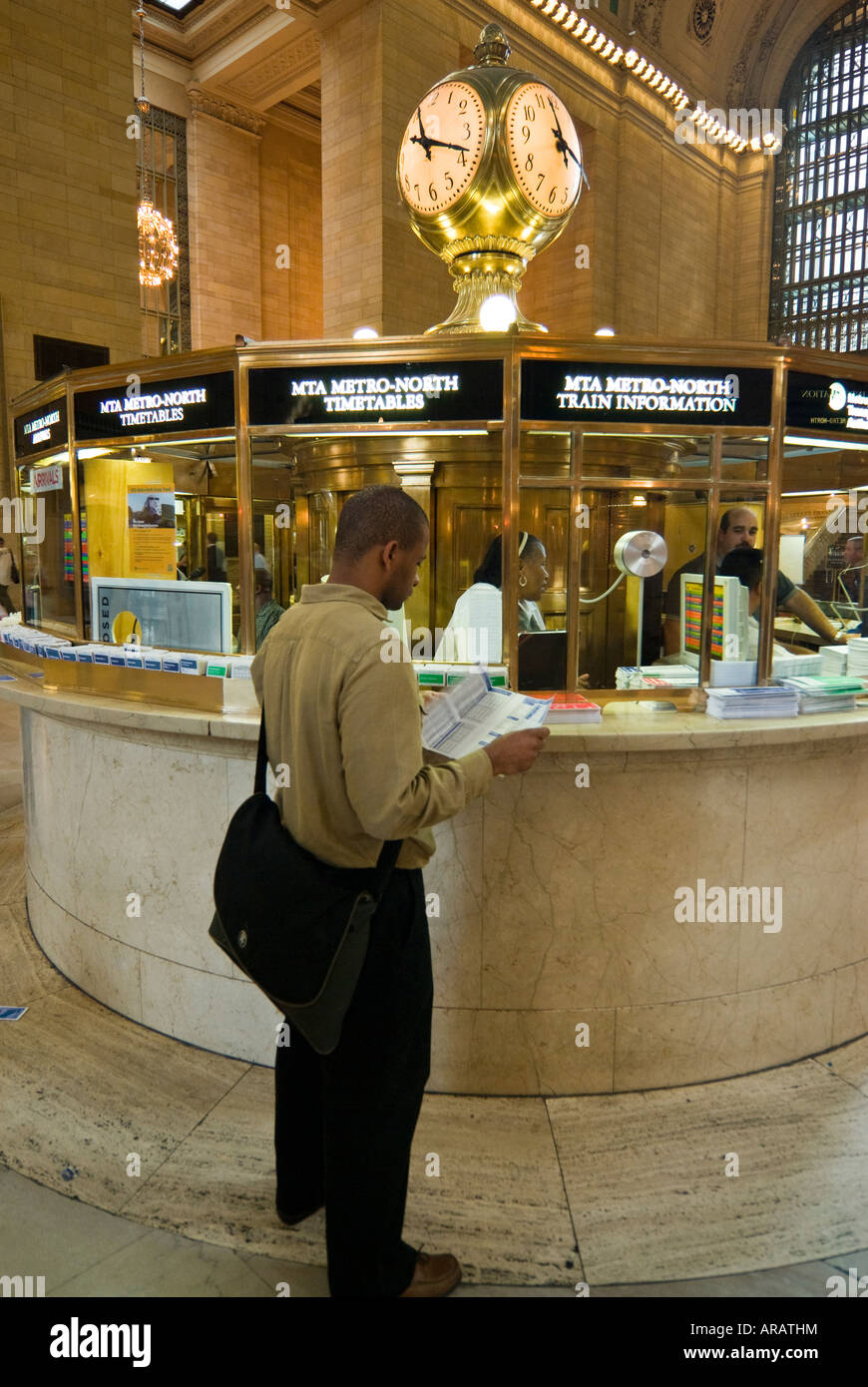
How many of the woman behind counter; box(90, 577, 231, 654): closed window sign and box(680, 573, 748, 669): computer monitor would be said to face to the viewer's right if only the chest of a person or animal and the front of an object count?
1

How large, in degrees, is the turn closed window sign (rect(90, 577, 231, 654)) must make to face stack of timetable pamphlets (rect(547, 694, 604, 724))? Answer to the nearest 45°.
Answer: approximately 45° to its left

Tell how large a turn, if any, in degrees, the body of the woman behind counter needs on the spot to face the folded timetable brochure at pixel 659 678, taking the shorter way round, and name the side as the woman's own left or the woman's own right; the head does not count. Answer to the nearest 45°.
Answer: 0° — they already face it

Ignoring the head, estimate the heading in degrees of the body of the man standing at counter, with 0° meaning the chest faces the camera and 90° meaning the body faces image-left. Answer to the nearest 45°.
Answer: approximately 225°

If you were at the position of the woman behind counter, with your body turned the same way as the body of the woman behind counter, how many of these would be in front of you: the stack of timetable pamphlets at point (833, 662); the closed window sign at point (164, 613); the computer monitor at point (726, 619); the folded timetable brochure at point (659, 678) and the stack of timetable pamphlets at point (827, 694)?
4

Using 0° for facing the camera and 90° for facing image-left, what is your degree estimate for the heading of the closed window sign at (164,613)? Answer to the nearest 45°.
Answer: approximately 0°

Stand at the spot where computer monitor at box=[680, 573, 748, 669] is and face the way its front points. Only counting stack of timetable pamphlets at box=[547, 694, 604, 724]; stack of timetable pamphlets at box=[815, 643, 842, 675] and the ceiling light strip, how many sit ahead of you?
1

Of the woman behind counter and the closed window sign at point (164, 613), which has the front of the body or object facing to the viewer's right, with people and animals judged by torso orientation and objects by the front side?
the woman behind counter

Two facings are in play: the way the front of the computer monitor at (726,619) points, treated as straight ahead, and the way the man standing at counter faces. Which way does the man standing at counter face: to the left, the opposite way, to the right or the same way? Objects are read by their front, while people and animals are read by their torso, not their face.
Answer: the opposite way

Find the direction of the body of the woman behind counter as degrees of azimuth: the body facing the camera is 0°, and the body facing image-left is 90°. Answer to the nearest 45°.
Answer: approximately 270°

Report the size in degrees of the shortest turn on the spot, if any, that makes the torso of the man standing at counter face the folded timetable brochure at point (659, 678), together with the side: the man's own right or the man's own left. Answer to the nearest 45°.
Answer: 0° — they already face it

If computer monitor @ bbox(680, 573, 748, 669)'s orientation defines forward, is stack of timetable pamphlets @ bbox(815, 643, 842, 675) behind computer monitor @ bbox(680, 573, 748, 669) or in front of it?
behind
